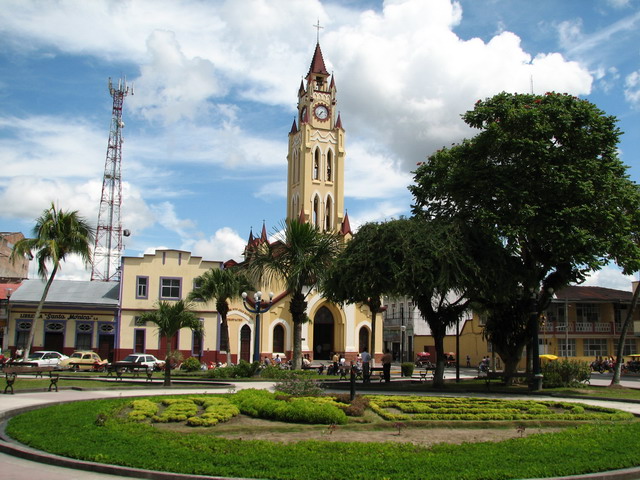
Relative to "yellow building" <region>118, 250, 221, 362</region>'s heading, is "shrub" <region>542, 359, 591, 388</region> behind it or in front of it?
in front

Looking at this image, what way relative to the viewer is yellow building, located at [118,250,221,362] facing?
toward the camera

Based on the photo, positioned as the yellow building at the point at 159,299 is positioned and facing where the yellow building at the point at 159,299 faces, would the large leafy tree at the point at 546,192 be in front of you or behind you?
in front

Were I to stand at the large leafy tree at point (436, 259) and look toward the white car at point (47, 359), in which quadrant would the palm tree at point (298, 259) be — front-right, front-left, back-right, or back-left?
front-right

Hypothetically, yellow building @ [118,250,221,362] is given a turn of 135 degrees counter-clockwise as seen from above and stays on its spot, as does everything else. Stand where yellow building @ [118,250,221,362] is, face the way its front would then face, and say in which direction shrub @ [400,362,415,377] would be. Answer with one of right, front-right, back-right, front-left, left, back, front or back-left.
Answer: right

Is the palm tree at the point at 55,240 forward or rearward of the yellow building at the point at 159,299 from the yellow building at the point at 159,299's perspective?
forward

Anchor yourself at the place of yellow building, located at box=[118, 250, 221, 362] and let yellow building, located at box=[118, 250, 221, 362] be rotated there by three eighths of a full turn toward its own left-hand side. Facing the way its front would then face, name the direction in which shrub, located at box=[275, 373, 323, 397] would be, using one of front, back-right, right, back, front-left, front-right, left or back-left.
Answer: back-right

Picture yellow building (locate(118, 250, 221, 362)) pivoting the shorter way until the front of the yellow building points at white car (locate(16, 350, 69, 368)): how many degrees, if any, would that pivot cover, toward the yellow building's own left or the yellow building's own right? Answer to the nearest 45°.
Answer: approximately 45° to the yellow building's own right

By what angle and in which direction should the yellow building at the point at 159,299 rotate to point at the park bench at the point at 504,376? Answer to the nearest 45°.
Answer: approximately 45° to its left
